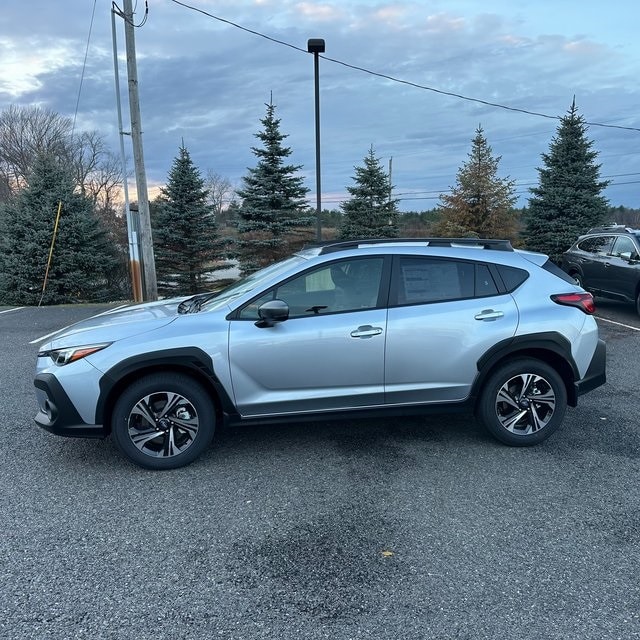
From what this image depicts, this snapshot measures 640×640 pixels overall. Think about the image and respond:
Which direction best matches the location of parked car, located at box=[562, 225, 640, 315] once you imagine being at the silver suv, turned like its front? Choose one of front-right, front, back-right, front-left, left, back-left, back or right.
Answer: back-right

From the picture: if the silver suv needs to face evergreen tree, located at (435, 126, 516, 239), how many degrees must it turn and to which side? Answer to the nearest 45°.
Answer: approximately 90° to its right

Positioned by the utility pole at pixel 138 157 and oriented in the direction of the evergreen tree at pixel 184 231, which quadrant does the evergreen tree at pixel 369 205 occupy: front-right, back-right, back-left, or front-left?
front-right

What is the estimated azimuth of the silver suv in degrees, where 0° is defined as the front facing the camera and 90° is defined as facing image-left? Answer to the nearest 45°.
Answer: approximately 90°

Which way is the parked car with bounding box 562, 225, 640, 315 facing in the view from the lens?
facing the viewer and to the right of the viewer

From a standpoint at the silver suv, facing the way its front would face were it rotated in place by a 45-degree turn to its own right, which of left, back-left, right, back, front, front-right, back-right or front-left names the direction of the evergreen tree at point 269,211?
front-right

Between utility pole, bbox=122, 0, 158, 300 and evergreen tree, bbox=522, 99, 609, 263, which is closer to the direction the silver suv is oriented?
the utility pole
